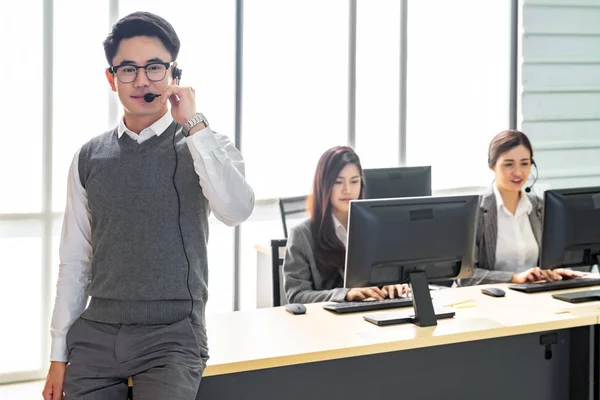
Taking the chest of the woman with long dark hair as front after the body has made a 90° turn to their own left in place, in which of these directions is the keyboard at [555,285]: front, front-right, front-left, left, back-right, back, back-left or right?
front-right

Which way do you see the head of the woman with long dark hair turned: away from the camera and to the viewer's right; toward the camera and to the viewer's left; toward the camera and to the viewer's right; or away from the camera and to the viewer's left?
toward the camera and to the viewer's right

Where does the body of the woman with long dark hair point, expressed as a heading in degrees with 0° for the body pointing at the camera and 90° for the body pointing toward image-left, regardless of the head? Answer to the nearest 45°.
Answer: approximately 315°

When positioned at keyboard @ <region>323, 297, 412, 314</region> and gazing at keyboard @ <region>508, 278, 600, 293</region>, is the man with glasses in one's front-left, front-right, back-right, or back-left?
back-right

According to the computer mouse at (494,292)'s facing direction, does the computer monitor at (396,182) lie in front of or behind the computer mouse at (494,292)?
behind

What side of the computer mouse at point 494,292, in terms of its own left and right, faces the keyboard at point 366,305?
right

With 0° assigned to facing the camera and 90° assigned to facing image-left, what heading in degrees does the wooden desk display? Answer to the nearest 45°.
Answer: approximately 135°

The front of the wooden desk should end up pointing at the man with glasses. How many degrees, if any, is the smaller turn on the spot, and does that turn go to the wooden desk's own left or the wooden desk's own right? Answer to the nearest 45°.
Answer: approximately 90° to the wooden desk's own left

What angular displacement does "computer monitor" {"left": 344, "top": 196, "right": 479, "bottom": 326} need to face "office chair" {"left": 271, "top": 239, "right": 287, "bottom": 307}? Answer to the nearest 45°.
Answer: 0° — it already faces it

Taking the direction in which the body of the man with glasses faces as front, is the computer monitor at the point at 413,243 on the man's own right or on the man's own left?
on the man's own left
